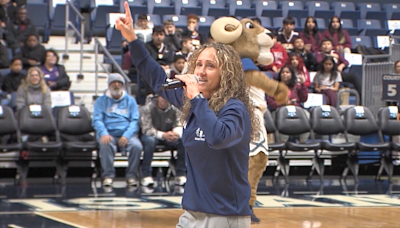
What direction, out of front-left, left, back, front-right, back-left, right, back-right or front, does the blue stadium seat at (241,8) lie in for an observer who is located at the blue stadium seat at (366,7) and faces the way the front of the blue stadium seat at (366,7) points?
front-right

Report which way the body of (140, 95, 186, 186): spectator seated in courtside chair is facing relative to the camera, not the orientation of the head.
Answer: toward the camera

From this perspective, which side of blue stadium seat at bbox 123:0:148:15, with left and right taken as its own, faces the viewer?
front

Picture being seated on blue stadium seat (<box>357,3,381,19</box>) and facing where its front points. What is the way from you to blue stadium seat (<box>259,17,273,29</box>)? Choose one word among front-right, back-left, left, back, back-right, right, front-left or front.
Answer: front-right

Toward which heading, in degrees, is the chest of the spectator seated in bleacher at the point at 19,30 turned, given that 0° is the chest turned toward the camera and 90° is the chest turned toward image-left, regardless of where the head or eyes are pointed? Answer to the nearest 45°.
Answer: approximately 0°

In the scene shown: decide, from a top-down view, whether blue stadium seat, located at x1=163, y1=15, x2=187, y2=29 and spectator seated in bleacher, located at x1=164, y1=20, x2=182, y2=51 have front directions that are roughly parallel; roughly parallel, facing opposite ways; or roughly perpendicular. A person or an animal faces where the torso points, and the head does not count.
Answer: roughly parallel

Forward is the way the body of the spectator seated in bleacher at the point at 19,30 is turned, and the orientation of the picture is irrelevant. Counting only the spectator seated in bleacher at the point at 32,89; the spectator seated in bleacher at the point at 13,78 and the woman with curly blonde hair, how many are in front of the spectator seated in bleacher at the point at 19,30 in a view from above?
3

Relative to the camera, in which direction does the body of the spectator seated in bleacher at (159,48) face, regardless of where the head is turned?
toward the camera

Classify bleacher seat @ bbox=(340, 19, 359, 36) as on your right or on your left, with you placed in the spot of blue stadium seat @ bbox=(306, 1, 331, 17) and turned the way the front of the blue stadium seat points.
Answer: on your left

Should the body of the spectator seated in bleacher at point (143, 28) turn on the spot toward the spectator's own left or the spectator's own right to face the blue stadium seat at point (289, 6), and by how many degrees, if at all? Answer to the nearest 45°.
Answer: approximately 135° to the spectator's own left

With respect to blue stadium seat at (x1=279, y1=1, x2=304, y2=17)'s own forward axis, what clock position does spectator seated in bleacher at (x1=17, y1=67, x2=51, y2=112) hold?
The spectator seated in bleacher is roughly at 1 o'clock from the blue stadium seat.

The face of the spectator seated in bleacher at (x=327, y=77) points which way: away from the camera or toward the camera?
toward the camera

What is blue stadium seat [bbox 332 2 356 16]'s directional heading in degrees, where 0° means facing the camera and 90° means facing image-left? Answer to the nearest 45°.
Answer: approximately 0°
